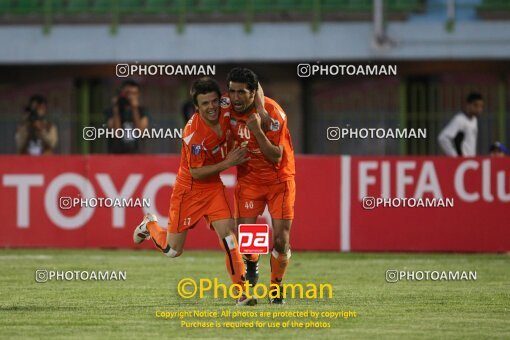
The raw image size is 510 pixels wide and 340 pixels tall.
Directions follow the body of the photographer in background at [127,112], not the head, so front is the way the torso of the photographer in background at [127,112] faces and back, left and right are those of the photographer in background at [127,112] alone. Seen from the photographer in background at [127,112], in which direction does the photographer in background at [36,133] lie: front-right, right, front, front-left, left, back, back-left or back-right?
back-right

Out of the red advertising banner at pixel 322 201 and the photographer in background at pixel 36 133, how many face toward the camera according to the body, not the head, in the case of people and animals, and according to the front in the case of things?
2

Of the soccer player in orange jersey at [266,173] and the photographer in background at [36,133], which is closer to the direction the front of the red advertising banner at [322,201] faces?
the soccer player in orange jersey

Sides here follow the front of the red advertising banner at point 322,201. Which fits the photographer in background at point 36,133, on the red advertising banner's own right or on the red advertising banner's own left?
on the red advertising banner's own right

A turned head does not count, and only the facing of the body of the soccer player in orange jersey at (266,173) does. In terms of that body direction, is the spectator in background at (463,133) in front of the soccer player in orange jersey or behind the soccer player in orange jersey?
behind

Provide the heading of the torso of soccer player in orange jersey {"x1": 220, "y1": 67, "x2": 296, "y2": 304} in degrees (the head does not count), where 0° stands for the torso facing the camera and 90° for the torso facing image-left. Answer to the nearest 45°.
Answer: approximately 45°

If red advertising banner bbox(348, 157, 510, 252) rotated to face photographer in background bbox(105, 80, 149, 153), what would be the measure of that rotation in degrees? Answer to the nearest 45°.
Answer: approximately 90° to its right

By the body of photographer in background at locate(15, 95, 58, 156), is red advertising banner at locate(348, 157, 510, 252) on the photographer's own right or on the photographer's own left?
on the photographer's own left
